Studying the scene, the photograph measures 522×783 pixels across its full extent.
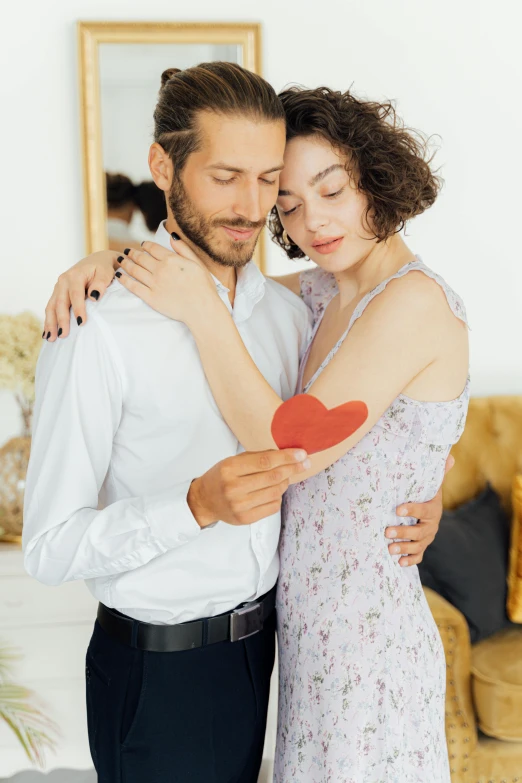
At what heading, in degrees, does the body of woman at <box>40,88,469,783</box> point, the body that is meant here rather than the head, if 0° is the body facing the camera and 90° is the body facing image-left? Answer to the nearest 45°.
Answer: approximately 45°

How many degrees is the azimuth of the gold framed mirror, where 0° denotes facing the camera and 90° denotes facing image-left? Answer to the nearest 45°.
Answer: approximately 0°

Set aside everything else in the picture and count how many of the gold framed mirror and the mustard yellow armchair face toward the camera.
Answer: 2

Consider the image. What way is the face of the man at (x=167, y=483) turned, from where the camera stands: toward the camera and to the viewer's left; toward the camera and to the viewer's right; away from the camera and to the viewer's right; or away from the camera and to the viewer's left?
toward the camera and to the viewer's right

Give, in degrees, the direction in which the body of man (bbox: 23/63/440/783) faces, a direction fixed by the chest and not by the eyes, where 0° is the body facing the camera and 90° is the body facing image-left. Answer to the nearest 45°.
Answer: approximately 315°

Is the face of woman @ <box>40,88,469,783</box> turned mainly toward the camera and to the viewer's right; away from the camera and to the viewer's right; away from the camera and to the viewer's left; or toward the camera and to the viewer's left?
toward the camera and to the viewer's left

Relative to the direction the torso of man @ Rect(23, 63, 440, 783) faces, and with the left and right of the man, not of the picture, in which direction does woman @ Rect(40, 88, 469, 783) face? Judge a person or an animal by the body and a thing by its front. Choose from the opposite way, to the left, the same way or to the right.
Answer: to the right

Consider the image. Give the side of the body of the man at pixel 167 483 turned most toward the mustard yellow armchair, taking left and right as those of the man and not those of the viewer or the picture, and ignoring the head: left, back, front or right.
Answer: left

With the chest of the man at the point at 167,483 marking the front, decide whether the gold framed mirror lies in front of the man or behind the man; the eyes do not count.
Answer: behind
